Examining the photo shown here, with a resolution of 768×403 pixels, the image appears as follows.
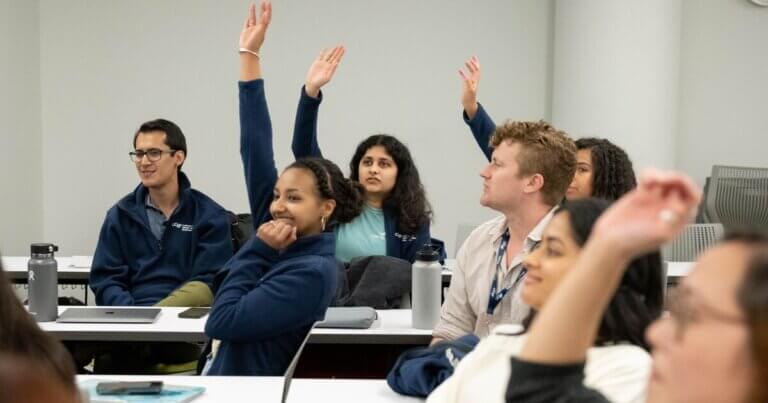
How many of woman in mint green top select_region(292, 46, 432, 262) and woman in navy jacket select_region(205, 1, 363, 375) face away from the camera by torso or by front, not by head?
0

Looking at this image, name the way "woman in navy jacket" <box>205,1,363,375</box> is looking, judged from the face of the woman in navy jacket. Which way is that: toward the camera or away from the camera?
toward the camera

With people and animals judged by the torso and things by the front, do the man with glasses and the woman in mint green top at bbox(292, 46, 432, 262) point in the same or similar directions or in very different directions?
same or similar directions

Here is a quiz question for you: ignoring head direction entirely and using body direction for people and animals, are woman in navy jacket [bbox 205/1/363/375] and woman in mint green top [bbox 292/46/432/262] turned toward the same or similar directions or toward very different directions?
same or similar directions

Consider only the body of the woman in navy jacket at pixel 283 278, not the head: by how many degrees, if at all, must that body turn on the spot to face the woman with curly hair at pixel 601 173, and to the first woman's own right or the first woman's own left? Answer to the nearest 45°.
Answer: approximately 180°

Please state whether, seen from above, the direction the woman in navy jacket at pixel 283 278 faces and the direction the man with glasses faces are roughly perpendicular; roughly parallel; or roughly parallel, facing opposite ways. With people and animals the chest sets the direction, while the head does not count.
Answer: roughly parallel

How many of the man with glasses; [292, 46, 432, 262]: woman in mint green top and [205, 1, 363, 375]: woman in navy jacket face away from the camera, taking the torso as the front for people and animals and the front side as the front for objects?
0

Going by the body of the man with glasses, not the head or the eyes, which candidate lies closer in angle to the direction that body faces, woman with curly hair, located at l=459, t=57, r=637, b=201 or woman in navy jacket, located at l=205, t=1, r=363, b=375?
the woman in navy jacket

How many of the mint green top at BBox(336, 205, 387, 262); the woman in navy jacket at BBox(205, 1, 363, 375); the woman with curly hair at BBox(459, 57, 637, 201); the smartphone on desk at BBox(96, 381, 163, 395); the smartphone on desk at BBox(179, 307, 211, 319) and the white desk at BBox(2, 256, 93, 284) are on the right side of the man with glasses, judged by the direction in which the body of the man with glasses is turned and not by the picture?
1

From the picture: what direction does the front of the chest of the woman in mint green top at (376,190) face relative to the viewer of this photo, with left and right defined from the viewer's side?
facing the viewer and to the left of the viewer

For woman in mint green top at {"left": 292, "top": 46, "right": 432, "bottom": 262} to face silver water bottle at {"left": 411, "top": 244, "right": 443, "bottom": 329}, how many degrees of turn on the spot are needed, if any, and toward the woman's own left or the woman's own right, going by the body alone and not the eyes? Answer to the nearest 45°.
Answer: approximately 45° to the woman's own left

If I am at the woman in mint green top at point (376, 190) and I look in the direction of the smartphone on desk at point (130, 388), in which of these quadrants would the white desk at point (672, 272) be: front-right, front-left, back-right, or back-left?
back-left

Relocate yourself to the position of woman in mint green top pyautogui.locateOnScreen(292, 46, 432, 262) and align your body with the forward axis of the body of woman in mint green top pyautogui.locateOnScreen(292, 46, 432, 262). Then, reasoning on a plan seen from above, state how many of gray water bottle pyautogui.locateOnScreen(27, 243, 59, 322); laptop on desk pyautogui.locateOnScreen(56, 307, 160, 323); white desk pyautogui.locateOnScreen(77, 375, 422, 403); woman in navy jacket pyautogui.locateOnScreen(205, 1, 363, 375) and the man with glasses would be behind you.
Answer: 0
